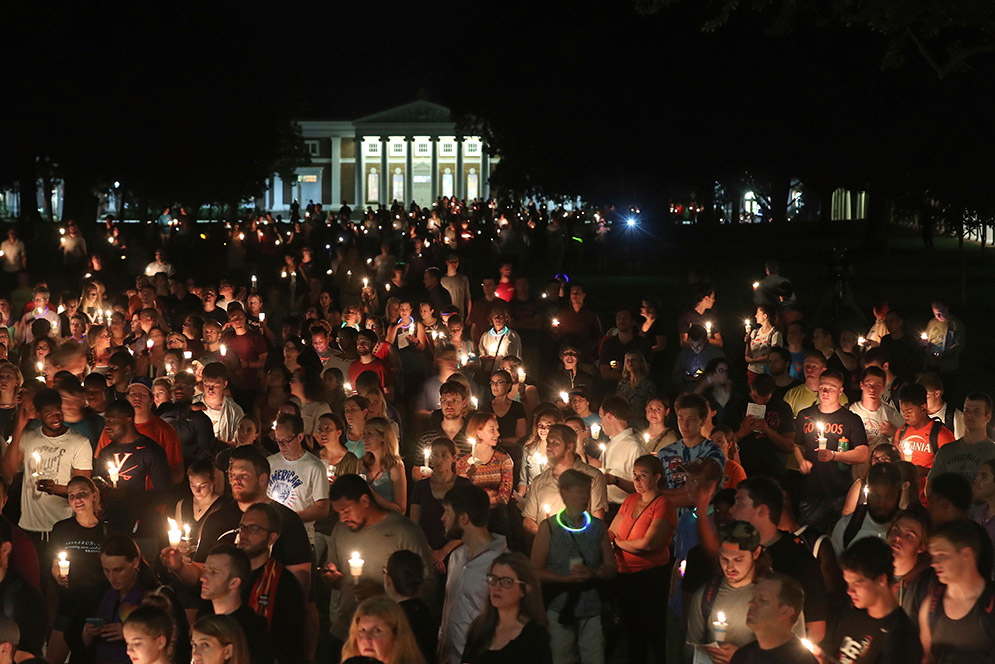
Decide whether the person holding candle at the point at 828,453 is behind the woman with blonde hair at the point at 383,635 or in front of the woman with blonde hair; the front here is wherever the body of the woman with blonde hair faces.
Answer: behind

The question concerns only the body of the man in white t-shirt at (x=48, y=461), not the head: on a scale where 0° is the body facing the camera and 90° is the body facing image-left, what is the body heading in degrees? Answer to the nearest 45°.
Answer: approximately 0°

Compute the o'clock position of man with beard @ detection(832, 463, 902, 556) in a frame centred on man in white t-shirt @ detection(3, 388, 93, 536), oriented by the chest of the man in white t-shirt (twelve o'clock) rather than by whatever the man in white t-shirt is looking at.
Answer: The man with beard is roughly at 10 o'clock from the man in white t-shirt.

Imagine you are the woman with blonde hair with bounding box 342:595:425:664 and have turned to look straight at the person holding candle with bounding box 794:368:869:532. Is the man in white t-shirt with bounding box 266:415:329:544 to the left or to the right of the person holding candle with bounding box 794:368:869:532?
left

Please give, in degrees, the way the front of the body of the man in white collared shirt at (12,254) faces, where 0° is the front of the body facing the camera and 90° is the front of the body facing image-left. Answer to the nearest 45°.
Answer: approximately 0°

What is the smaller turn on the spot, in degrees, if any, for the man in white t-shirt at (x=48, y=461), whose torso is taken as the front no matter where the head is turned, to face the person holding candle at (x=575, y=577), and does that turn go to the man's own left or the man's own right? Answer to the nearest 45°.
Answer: approximately 45° to the man's own left

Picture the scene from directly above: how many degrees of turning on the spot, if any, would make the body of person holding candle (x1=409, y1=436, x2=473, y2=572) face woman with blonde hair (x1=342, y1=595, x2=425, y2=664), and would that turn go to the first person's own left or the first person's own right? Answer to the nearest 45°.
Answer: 0° — they already face them

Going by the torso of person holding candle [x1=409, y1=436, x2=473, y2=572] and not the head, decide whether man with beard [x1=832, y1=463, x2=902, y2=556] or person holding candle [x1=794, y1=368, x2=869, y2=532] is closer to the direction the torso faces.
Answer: the man with beard

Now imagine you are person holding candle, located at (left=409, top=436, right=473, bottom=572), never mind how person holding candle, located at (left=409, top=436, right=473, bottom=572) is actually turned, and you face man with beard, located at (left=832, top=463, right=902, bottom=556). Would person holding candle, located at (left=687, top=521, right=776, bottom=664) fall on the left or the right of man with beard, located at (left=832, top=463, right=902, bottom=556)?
right

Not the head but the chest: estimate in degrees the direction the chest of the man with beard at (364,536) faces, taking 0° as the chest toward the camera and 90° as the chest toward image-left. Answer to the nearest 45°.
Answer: approximately 45°

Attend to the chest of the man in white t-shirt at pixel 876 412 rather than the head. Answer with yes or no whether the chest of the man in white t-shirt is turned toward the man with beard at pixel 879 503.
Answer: yes

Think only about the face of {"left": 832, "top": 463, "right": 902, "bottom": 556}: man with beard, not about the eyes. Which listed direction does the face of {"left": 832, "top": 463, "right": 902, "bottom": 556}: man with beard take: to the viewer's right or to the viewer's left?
to the viewer's left

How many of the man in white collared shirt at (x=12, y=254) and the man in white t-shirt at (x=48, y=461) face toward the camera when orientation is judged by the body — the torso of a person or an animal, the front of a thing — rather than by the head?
2
